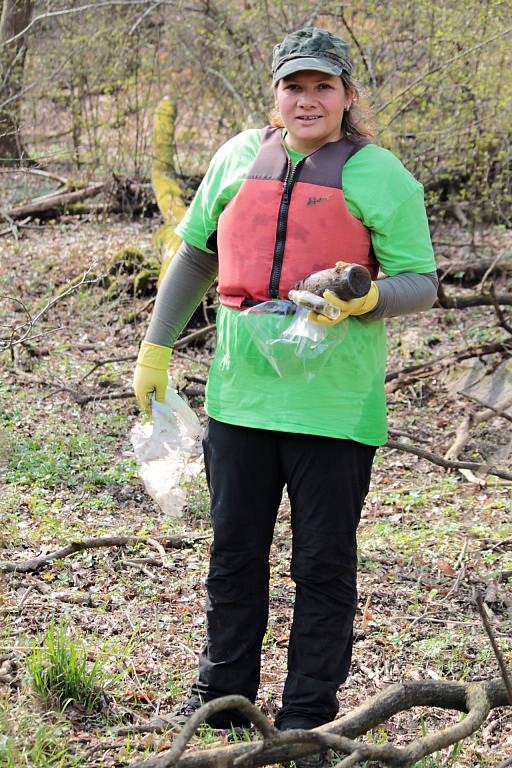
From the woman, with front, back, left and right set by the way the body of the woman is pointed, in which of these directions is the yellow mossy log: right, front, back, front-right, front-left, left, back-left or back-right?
back

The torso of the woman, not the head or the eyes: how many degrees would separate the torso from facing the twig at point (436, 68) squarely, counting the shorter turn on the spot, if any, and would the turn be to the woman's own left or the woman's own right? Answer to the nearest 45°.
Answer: approximately 180°

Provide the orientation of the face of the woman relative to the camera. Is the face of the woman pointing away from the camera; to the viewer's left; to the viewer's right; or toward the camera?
toward the camera

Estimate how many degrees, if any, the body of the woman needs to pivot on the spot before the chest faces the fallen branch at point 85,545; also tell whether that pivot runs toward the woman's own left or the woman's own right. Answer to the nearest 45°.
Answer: approximately 135° to the woman's own right

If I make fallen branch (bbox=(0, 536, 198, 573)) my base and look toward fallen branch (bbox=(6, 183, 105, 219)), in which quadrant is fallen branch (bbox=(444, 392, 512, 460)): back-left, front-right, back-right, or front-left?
front-right

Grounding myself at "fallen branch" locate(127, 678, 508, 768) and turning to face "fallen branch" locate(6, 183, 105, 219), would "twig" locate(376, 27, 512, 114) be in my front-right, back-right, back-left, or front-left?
front-right

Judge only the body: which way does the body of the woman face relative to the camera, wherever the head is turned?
toward the camera
